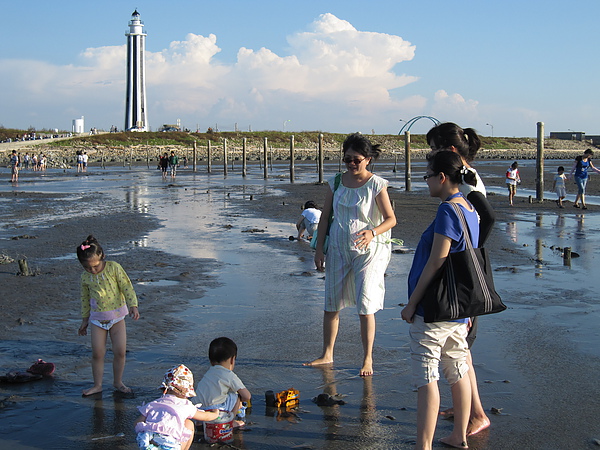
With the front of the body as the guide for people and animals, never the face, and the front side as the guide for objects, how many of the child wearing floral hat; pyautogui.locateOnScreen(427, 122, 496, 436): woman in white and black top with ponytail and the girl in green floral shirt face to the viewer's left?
1

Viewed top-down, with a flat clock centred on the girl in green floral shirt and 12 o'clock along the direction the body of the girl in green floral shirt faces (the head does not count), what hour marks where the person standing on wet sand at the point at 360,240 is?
The person standing on wet sand is roughly at 9 o'clock from the girl in green floral shirt.

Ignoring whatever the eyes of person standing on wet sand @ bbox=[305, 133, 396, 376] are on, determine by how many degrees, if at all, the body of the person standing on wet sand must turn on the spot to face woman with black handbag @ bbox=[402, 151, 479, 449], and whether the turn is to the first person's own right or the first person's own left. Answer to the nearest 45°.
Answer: approximately 45° to the first person's own left

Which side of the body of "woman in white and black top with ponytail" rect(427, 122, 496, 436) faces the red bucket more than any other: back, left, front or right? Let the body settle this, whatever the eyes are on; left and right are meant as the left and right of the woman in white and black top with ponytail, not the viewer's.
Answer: front

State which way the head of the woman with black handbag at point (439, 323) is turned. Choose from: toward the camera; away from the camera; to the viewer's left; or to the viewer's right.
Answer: to the viewer's left

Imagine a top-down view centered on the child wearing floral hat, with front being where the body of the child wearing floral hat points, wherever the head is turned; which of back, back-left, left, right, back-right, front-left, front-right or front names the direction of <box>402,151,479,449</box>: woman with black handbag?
front-right

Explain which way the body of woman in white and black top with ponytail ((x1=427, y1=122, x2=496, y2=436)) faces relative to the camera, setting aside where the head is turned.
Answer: to the viewer's left

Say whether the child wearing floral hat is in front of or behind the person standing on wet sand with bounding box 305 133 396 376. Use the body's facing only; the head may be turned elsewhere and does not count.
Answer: in front

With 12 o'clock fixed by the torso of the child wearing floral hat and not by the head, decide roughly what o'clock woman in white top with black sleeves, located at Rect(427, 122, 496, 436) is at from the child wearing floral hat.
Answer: The woman in white top with black sleeves is roughly at 1 o'clock from the child wearing floral hat.

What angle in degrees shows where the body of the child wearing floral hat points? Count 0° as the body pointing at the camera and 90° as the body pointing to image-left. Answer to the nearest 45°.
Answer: approximately 225°

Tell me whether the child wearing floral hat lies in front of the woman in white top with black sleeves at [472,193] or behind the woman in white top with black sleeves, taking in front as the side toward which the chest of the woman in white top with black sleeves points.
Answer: in front

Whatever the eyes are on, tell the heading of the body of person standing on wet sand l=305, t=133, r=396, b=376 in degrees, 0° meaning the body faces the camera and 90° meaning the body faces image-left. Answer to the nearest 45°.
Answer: approximately 45°

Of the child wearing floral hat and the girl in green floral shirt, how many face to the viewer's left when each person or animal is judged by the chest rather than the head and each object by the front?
0
